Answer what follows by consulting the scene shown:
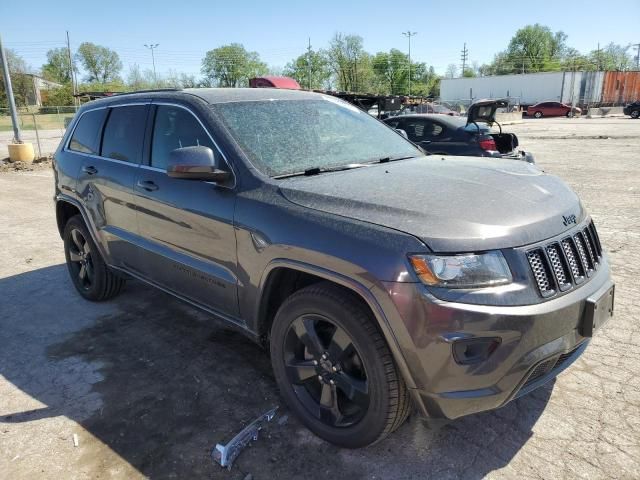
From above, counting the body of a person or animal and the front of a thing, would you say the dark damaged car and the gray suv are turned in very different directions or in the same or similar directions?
very different directions

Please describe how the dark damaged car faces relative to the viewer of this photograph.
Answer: facing away from the viewer and to the left of the viewer

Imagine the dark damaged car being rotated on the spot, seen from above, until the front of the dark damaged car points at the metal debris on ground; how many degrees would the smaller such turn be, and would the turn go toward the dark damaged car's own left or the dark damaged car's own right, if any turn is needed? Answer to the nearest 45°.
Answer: approximately 135° to the dark damaged car's own left

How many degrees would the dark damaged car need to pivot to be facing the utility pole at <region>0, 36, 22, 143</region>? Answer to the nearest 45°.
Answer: approximately 45° to its left

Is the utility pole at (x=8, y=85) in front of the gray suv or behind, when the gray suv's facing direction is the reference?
behind

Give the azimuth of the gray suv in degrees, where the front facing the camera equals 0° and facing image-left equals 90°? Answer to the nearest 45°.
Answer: approximately 315°

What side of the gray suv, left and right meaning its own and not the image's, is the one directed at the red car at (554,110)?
left
